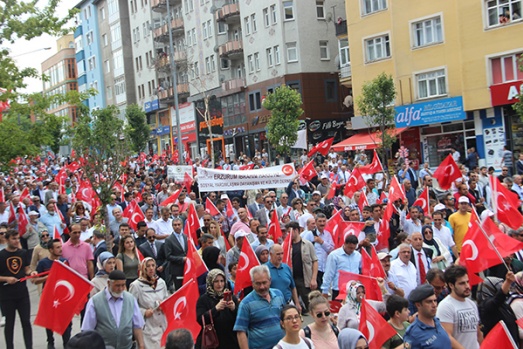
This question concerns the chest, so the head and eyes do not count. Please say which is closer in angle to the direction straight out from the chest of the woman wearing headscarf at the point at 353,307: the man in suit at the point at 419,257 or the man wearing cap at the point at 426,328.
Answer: the man wearing cap

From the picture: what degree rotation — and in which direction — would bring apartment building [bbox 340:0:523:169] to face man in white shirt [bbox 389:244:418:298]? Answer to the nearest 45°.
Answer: approximately 45° to its left

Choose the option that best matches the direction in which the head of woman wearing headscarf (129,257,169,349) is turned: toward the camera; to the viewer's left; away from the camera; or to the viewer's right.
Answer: toward the camera

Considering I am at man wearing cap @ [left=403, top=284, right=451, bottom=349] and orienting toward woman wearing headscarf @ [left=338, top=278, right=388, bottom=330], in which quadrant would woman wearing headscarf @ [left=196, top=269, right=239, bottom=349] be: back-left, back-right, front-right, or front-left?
front-left

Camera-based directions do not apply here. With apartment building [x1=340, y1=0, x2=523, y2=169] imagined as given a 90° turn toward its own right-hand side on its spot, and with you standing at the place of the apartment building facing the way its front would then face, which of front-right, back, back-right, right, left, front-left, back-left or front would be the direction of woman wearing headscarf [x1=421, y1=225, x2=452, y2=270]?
back-left

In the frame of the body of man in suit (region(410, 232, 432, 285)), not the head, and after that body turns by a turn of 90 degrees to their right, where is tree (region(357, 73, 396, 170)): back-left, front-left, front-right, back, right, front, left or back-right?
right

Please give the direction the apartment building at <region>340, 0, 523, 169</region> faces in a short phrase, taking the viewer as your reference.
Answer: facing the viewer and to the left of the viewer

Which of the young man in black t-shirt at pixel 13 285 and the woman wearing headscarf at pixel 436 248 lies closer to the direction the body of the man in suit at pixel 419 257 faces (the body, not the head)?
the young man in black t-shirt

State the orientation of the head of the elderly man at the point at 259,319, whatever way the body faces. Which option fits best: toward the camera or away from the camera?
toward the camera

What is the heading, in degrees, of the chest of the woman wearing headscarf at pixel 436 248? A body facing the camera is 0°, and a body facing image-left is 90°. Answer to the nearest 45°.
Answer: approximately 0°

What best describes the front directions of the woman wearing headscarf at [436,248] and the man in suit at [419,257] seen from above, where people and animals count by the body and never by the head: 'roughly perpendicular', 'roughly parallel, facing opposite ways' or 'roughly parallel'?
roughly parallel

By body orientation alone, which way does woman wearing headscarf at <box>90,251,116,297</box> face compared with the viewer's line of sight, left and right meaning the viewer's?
facing the viewer and to the right of the viewer

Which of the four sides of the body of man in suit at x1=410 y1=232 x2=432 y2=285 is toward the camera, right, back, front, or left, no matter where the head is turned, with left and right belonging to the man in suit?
front

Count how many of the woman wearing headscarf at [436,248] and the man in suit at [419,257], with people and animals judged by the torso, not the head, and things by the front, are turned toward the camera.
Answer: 2
